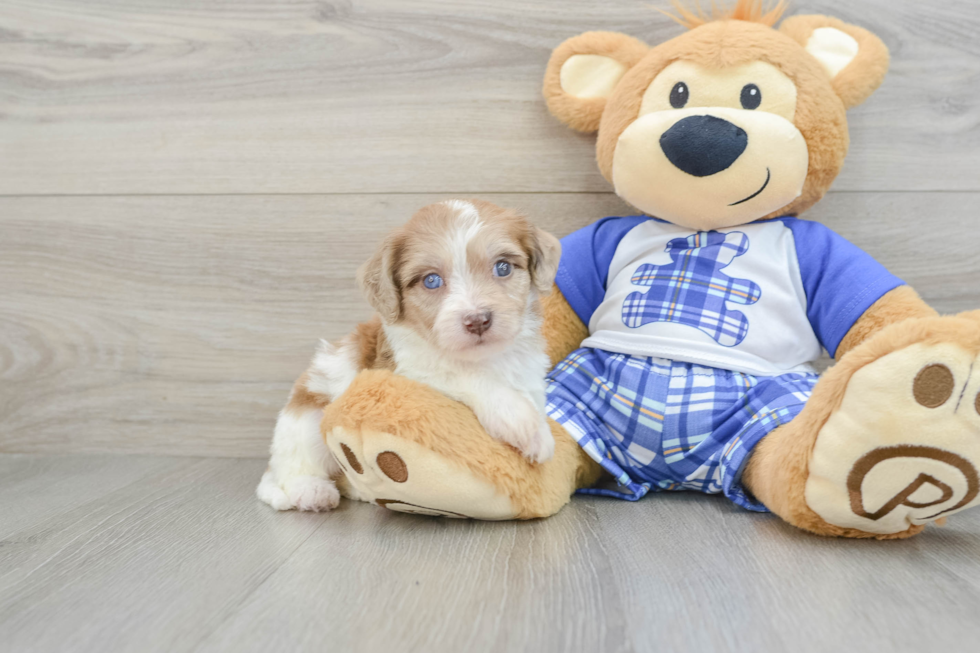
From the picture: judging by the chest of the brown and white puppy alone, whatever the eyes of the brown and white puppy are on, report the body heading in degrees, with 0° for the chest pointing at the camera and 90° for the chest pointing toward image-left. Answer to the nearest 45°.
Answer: approximately 315°

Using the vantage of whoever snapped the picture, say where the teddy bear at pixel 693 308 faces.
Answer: facing the viewer
